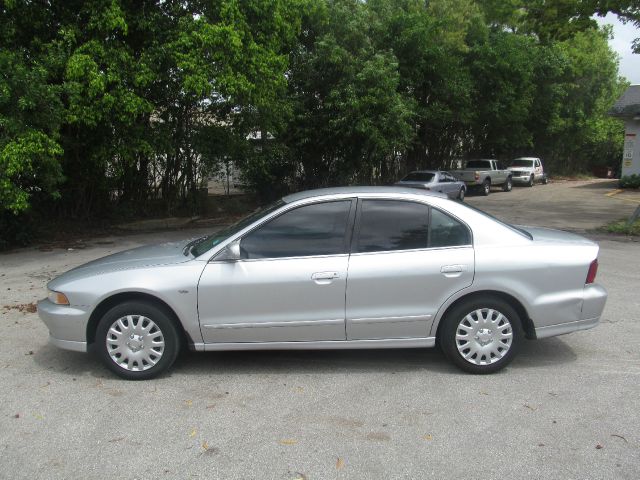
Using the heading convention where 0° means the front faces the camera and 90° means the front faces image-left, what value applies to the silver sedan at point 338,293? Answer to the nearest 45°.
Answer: approximately 90°

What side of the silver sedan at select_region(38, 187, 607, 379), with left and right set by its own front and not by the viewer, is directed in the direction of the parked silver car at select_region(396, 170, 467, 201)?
right

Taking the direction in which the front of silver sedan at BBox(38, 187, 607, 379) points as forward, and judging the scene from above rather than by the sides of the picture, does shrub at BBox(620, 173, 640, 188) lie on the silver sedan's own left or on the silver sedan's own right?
on the silver sedan's own right

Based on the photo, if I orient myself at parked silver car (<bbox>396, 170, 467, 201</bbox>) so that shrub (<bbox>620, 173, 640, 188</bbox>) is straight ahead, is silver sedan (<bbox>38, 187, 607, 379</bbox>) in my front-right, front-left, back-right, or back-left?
back-right
